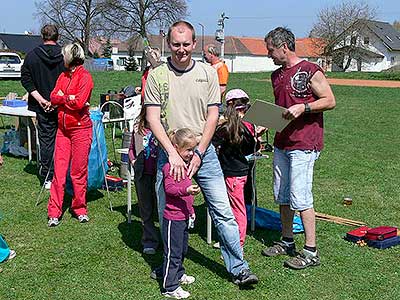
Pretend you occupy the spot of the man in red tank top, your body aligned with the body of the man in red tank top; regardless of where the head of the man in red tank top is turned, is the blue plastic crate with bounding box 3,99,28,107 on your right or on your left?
on your right

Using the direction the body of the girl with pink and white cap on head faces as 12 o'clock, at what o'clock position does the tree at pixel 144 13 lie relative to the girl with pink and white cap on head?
The tree is roughly at 10 o'clock from the girl with pink and white cap on head.

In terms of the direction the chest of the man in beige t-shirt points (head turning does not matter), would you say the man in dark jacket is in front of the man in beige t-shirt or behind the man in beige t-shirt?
behind

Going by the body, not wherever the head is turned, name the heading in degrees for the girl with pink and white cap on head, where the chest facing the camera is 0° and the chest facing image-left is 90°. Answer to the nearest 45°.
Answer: approximately 225°

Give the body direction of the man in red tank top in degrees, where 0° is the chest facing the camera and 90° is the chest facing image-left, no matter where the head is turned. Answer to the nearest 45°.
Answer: approximately 45°

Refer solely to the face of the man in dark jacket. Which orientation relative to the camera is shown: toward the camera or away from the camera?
away from the camera

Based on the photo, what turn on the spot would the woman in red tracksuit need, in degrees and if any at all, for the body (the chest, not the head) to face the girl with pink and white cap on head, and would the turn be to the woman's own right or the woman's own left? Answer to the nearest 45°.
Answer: approximately 90° to the woman's own left

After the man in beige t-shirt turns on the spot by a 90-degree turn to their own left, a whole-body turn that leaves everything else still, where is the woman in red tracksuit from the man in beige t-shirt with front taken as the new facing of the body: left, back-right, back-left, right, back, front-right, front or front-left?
back-left
